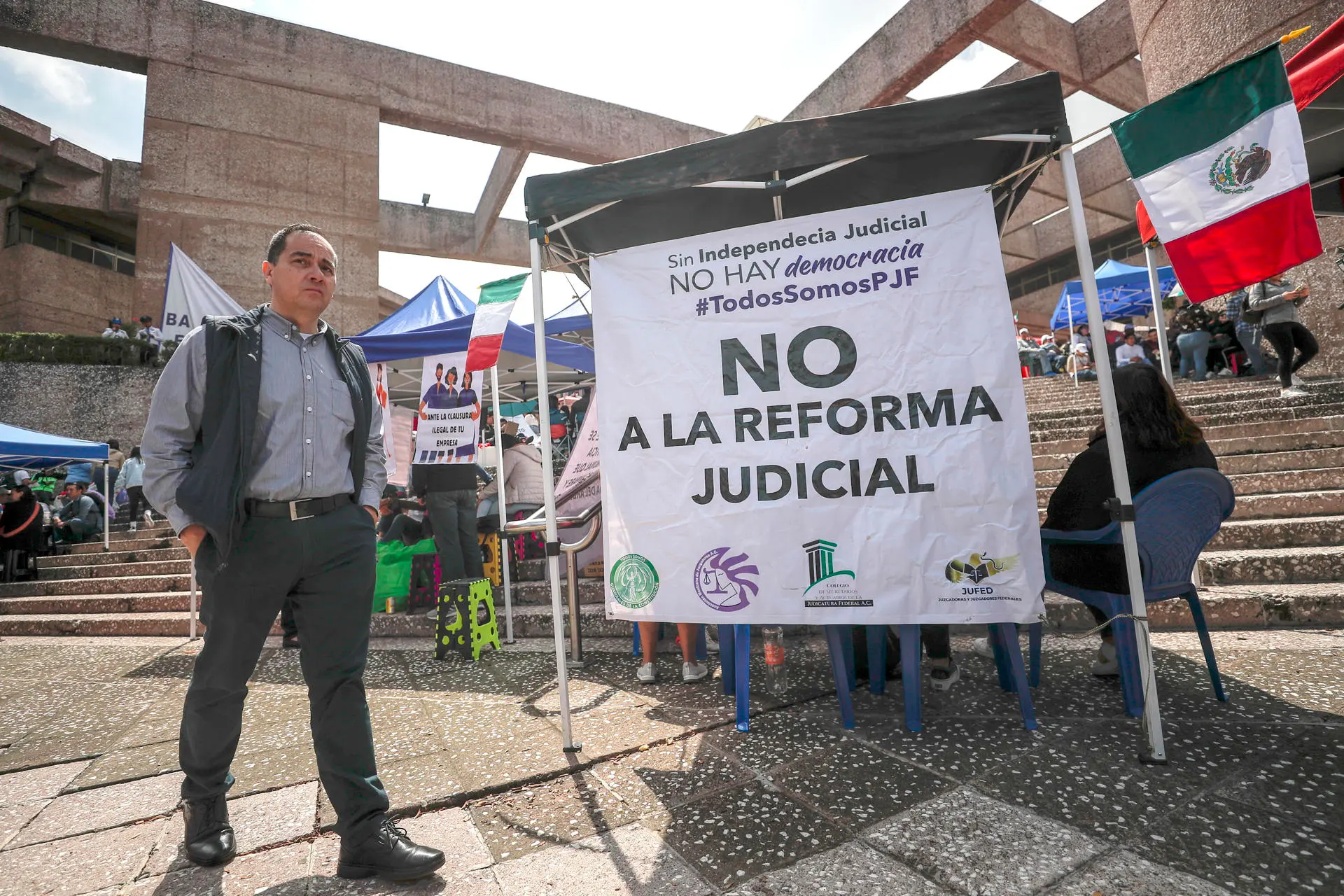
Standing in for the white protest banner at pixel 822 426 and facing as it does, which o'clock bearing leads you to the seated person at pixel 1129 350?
The seated person is roughly at 7 o'clock from the white protest banner.

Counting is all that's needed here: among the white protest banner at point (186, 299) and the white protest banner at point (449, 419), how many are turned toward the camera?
2

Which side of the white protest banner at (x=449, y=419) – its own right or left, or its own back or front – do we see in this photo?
front

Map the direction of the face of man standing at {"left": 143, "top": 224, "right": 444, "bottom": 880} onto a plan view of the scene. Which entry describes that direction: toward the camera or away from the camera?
toward the camera

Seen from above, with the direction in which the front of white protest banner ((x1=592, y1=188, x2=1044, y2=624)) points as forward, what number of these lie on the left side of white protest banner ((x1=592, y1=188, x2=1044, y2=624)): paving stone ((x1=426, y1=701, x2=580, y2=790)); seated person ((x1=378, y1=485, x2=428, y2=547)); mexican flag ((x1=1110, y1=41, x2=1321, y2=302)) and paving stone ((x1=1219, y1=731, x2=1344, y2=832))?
2

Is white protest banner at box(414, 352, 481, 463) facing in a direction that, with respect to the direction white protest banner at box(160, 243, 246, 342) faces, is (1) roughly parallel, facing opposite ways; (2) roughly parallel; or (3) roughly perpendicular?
roughly parallel

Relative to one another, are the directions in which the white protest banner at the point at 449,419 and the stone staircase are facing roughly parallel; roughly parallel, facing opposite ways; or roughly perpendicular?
roughly parallel

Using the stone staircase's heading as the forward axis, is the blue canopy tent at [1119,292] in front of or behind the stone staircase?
behind

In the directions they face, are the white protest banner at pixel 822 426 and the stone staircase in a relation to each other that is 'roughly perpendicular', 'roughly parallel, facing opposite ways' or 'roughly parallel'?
roughly parallel

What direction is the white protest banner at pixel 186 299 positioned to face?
toward the camera

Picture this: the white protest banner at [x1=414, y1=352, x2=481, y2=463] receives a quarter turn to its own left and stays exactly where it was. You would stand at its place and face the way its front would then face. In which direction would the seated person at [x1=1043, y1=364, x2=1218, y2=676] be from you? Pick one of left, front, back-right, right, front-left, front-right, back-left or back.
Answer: front-right

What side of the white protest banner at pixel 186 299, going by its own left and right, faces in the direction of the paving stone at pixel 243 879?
front

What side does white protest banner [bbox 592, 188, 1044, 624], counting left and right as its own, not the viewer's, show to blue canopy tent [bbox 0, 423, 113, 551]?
right

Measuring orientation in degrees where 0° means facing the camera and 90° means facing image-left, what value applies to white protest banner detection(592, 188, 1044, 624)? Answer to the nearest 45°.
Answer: approximately 0°

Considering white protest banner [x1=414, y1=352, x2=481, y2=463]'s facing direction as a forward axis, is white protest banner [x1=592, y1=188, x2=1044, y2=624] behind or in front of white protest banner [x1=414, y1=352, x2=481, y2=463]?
in front

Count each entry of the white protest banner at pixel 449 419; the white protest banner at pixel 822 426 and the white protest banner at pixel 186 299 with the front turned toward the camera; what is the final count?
3

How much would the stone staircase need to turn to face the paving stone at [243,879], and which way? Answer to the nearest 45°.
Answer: approximately 45° to its right
